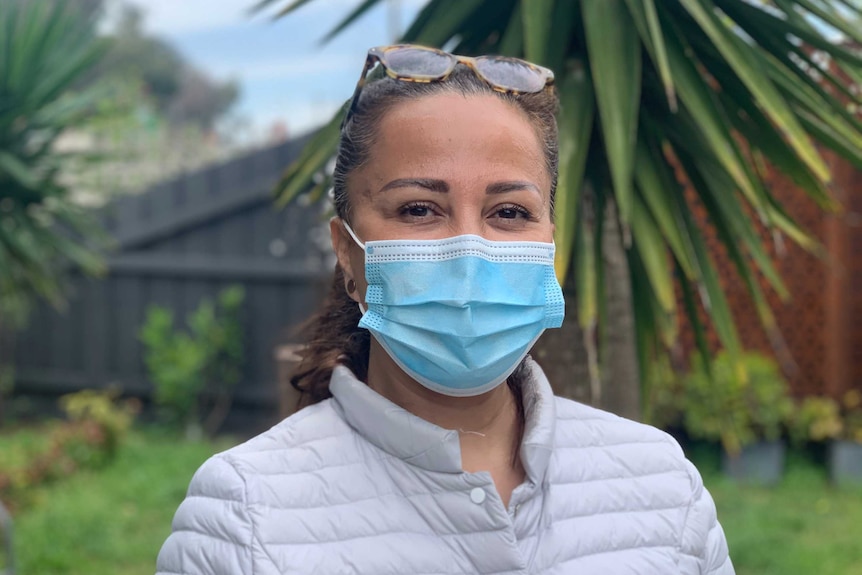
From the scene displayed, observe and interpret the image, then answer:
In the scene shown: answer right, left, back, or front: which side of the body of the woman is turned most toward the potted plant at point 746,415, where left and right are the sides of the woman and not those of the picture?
back

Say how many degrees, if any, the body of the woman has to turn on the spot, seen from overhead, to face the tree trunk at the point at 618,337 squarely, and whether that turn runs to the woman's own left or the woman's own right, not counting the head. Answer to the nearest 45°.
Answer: approximately 180°

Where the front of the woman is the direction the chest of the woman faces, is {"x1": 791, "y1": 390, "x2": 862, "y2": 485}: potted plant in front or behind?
behind

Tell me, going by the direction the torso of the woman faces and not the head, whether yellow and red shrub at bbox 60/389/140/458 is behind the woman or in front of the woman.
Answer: behind

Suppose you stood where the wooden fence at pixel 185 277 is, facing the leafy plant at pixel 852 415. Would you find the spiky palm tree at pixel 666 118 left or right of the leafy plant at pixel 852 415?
right

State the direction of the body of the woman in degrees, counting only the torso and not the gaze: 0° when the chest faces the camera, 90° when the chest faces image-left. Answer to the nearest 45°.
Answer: approximately 0°

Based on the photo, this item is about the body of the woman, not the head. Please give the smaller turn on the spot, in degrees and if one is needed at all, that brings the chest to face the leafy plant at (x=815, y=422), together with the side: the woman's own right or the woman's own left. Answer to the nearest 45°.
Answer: approximately 135° to the woman's own left

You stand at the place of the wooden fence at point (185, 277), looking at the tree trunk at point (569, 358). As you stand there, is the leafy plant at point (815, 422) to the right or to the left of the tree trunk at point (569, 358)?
left

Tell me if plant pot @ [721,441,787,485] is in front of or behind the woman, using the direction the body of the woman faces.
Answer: behind

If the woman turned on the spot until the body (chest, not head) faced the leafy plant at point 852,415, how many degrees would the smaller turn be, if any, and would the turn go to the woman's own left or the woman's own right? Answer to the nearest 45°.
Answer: approximately 135° to the woman's own left
